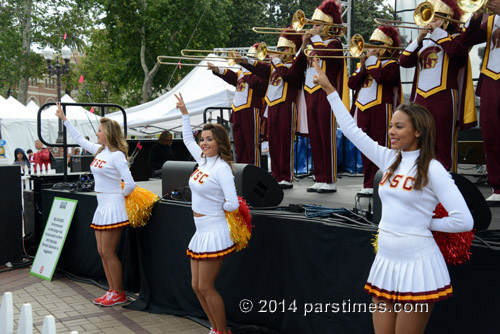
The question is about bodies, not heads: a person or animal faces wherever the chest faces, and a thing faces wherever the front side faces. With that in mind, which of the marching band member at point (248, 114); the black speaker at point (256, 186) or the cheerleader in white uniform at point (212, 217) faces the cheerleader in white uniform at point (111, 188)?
the marching band member

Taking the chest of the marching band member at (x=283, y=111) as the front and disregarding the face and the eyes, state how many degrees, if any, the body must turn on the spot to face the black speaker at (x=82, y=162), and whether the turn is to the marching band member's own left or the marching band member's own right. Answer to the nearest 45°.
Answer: approximately 90° to the marching band member's own right

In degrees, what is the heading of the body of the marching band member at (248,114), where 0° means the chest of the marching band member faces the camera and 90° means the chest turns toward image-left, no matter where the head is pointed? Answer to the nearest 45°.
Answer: approximately 45°

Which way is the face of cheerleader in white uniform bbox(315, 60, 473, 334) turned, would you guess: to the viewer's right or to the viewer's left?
to the viewer's left

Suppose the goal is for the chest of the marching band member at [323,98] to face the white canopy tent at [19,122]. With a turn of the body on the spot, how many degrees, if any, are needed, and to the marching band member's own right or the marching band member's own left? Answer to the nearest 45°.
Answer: approximately 90° to the marching band member's own right

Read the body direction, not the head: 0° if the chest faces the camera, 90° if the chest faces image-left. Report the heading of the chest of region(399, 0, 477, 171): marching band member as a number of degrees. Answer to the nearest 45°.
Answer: approximately 45°

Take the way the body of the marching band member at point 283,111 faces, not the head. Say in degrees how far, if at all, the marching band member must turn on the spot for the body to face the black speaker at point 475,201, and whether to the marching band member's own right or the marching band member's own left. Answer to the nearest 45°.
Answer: approximately 45° to the marching band member's own left

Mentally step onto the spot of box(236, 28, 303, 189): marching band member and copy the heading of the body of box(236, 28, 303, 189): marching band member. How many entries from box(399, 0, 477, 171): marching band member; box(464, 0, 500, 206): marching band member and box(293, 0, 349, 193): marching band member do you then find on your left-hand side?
3

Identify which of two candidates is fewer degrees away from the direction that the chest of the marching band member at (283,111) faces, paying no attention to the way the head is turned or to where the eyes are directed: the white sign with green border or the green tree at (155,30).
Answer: the white sign with green border

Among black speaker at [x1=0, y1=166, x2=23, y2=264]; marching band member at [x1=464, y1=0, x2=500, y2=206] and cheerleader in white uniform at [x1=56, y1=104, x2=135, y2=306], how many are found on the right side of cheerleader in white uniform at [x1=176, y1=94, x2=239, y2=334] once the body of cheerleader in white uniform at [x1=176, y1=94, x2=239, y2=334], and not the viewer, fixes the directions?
2
